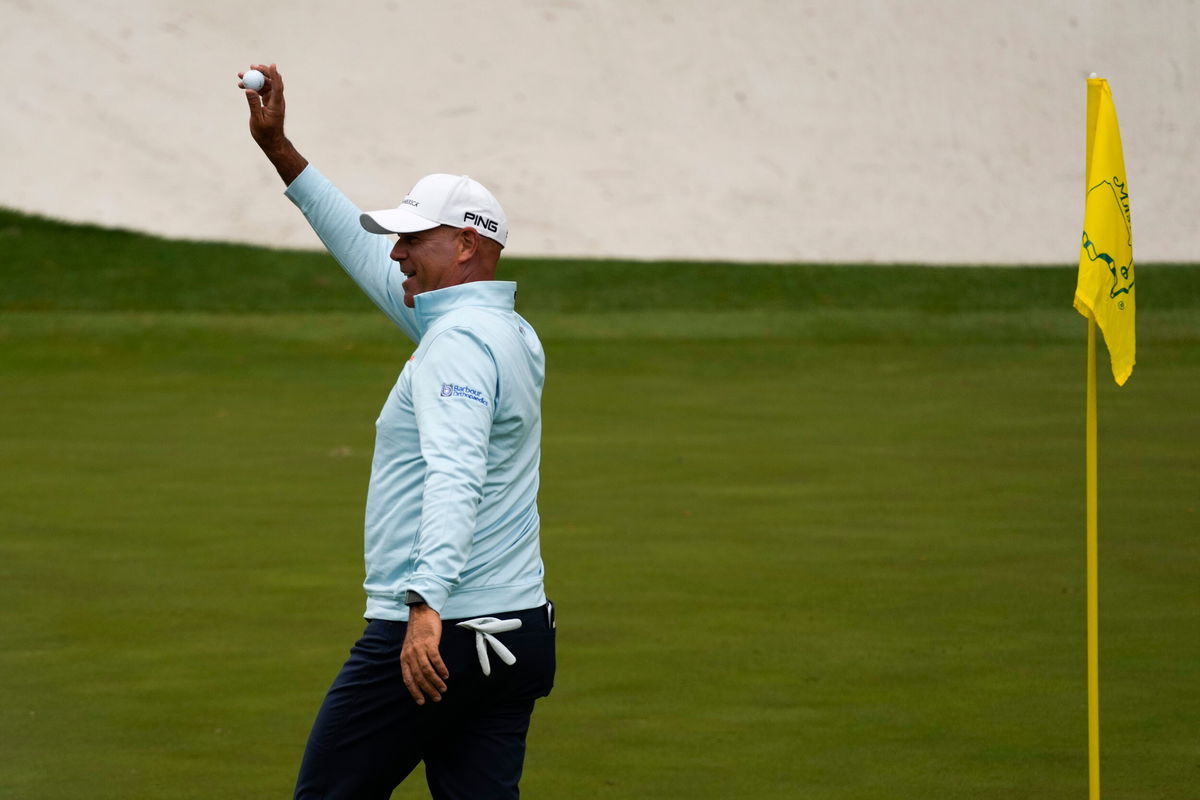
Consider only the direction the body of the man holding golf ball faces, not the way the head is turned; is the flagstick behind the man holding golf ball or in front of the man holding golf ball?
behind

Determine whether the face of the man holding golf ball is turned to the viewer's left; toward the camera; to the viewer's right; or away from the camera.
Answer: to the viewer's left

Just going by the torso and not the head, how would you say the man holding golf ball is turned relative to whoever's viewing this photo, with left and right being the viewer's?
facing to the left of the viewer
